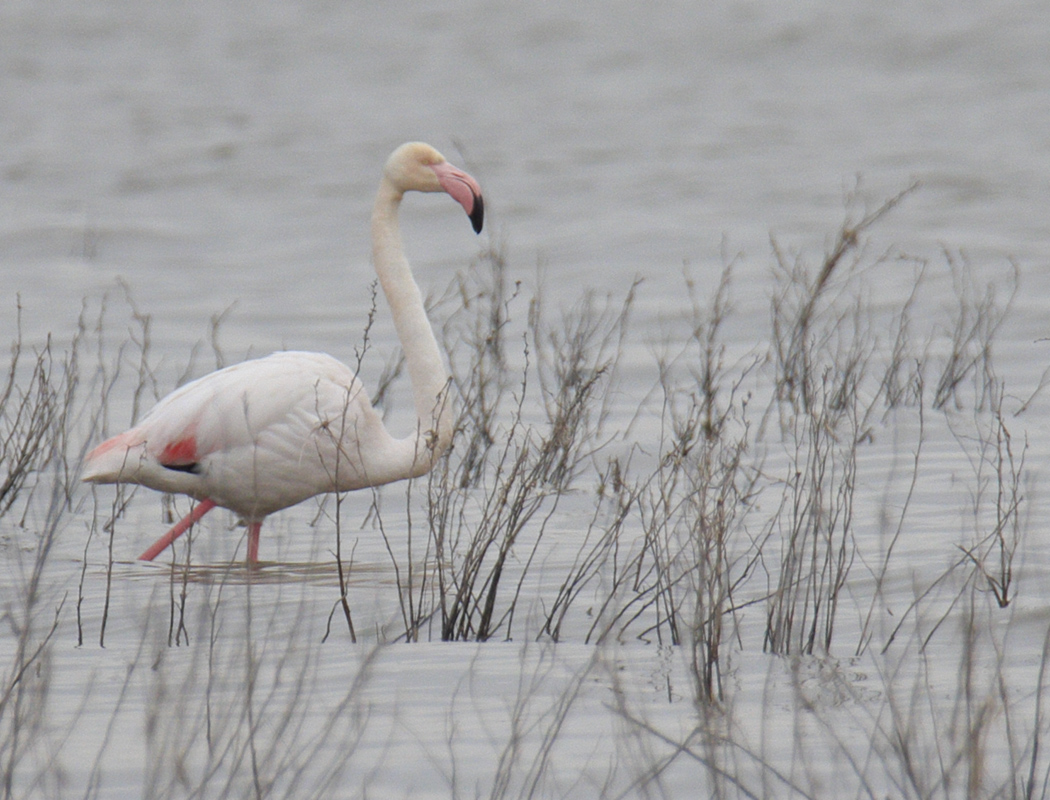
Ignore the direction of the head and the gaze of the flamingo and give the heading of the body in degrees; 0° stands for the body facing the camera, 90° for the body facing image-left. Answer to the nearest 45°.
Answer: approximately 270°
